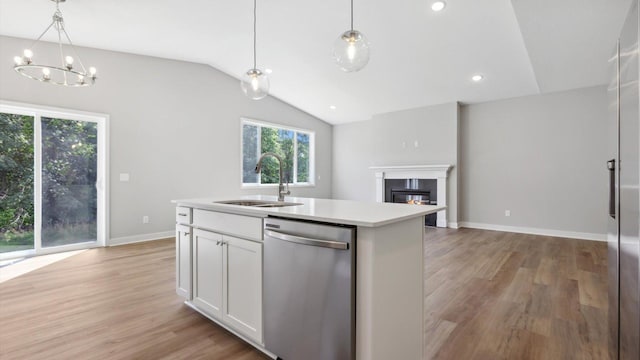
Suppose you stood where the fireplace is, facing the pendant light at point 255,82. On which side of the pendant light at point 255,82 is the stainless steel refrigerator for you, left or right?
left

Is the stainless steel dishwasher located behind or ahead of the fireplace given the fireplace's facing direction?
ahead

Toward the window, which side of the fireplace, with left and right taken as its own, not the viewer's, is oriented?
right

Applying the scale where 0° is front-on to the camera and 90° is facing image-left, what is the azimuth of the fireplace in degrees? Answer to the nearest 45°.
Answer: approximately 0°

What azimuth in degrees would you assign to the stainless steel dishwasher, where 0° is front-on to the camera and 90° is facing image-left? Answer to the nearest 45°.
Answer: approximately 45°

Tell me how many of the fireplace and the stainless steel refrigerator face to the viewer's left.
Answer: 1

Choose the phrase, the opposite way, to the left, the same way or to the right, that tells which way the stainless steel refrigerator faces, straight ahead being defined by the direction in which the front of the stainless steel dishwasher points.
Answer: to the right

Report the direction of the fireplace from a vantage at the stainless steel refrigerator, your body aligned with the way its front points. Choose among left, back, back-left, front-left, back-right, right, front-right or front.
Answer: front-right

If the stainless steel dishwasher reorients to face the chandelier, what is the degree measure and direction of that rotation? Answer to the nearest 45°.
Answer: approximately 90° to its right

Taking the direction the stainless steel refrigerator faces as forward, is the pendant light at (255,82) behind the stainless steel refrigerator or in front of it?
in front

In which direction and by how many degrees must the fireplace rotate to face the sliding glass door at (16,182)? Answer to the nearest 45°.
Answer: approximately 45° to its right

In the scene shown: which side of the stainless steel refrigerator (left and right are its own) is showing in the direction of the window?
front

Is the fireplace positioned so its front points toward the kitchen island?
yes

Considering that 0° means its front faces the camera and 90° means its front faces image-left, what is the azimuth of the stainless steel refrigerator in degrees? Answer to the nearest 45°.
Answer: approximately 90°

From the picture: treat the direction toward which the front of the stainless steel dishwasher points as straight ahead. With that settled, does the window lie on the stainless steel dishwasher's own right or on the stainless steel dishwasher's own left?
on the stainless steel dishwasher's own right

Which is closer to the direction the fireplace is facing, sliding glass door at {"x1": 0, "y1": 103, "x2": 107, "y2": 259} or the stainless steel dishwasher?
the stainless steel dishwasher
